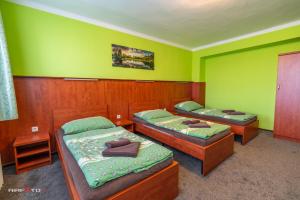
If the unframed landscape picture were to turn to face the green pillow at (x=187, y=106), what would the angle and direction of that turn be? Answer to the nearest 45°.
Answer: approximately 45° to its left

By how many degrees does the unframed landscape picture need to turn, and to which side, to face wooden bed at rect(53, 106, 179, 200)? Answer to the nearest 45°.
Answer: approximately 45° to its right

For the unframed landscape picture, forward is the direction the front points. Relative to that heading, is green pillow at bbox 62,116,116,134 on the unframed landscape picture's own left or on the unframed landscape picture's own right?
on the unframed landscape picture's own right

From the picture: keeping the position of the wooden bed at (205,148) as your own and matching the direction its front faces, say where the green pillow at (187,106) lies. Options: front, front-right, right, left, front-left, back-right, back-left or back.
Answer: back-left

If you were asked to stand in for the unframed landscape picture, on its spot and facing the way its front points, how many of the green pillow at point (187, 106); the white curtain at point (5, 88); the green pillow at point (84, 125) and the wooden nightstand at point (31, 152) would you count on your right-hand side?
3

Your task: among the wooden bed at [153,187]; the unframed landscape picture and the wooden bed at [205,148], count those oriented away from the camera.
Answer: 0

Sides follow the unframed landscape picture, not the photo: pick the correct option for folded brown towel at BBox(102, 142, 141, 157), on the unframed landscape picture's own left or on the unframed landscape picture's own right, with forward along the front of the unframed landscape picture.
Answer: on the unframed landscape picture's own right

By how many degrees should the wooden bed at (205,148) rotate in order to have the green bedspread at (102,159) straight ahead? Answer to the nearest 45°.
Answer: approximately 90° to its right

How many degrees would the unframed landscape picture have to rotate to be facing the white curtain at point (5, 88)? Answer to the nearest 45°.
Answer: approximately 90° to its right

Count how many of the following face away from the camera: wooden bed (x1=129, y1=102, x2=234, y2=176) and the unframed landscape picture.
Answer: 0

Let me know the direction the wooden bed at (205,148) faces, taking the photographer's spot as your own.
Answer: facing the viewer and to the right of the viewer

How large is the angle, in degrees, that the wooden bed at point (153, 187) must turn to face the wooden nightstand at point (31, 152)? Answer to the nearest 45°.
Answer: approximately 180°

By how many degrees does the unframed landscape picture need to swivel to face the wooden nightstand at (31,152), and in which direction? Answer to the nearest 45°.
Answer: approximately 90° to its right

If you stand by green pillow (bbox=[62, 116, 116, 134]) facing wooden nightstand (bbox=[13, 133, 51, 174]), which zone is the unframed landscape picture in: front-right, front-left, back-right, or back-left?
back-right

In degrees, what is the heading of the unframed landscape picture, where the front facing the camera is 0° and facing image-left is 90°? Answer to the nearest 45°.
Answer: approximately 315°
